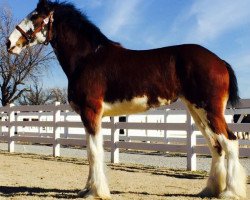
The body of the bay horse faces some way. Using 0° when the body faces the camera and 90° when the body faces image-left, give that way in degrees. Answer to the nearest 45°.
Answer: approximately 90°
